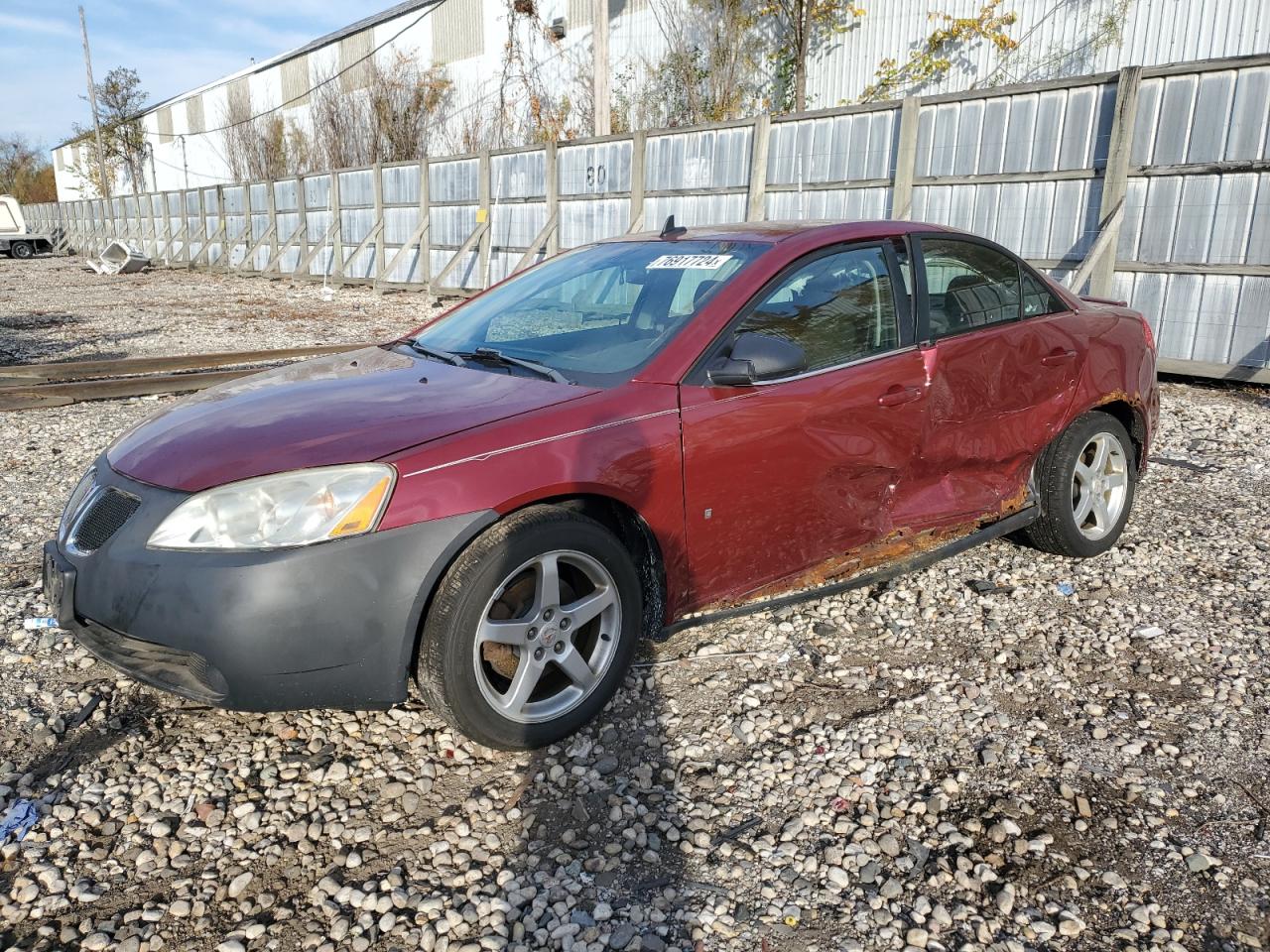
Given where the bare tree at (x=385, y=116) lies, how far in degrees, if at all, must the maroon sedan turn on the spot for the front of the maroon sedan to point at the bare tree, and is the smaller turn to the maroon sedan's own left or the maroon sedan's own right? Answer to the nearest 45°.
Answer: approximately 135° to the maroon sedan's own right

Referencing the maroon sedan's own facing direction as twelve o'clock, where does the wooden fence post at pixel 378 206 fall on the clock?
The wooden fence post is roughly at 4 o'clock from the maroon sedan.

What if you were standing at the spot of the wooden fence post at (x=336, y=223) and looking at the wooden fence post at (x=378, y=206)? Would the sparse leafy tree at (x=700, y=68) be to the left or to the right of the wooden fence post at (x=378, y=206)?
left

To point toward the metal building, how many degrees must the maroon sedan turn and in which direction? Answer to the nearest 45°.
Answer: approximately 135° to its right

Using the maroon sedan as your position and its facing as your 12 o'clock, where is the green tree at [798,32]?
The green tree is roughly at 5 o'clock from the maroon sedan.

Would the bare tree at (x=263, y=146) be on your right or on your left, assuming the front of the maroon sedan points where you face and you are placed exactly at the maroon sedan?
on your right

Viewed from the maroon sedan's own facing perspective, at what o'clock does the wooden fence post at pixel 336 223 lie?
The wooden fence post is roughly at 4 o'clock from the maroon sedan.

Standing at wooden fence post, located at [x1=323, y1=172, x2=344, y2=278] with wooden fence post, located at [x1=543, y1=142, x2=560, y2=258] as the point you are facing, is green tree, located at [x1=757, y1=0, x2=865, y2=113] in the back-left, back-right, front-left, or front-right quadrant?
front-left

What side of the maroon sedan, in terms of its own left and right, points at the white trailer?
right

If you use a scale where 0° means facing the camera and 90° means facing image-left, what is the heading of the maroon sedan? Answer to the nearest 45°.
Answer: approximately 45°

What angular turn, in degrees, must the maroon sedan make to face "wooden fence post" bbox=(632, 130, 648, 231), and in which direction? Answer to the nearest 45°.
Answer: approximately 135° to its right

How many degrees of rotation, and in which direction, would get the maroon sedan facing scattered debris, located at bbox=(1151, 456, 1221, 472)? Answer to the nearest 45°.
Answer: approximately 180°
